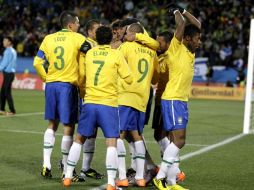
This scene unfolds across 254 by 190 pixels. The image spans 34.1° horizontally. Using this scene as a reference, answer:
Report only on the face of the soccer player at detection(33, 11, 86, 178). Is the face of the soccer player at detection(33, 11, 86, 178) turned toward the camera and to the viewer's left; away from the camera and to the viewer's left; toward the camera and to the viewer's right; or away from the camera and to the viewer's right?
away from the camera and to the viewer's right

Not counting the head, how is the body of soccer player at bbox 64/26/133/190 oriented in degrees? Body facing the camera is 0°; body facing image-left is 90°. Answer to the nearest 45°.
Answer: approximately 180°

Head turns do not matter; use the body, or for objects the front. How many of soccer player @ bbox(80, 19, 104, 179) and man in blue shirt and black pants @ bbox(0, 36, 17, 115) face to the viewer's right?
1

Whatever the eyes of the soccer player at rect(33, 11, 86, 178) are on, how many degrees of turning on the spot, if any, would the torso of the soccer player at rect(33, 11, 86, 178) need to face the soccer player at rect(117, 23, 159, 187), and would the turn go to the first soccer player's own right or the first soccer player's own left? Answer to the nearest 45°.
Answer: approximately 90° to the first soccer player's own right
